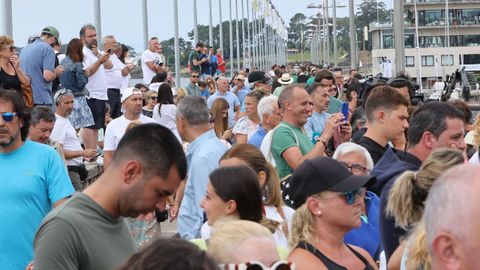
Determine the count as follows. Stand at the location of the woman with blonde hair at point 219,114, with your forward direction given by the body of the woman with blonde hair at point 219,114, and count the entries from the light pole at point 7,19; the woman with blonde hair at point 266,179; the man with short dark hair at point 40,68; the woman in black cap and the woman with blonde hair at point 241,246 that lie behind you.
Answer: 2

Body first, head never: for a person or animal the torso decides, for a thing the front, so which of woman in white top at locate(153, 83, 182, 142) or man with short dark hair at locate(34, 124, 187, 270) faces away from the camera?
the woman in white top

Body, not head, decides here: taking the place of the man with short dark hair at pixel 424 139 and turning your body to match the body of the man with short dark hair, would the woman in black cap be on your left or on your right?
on your right
